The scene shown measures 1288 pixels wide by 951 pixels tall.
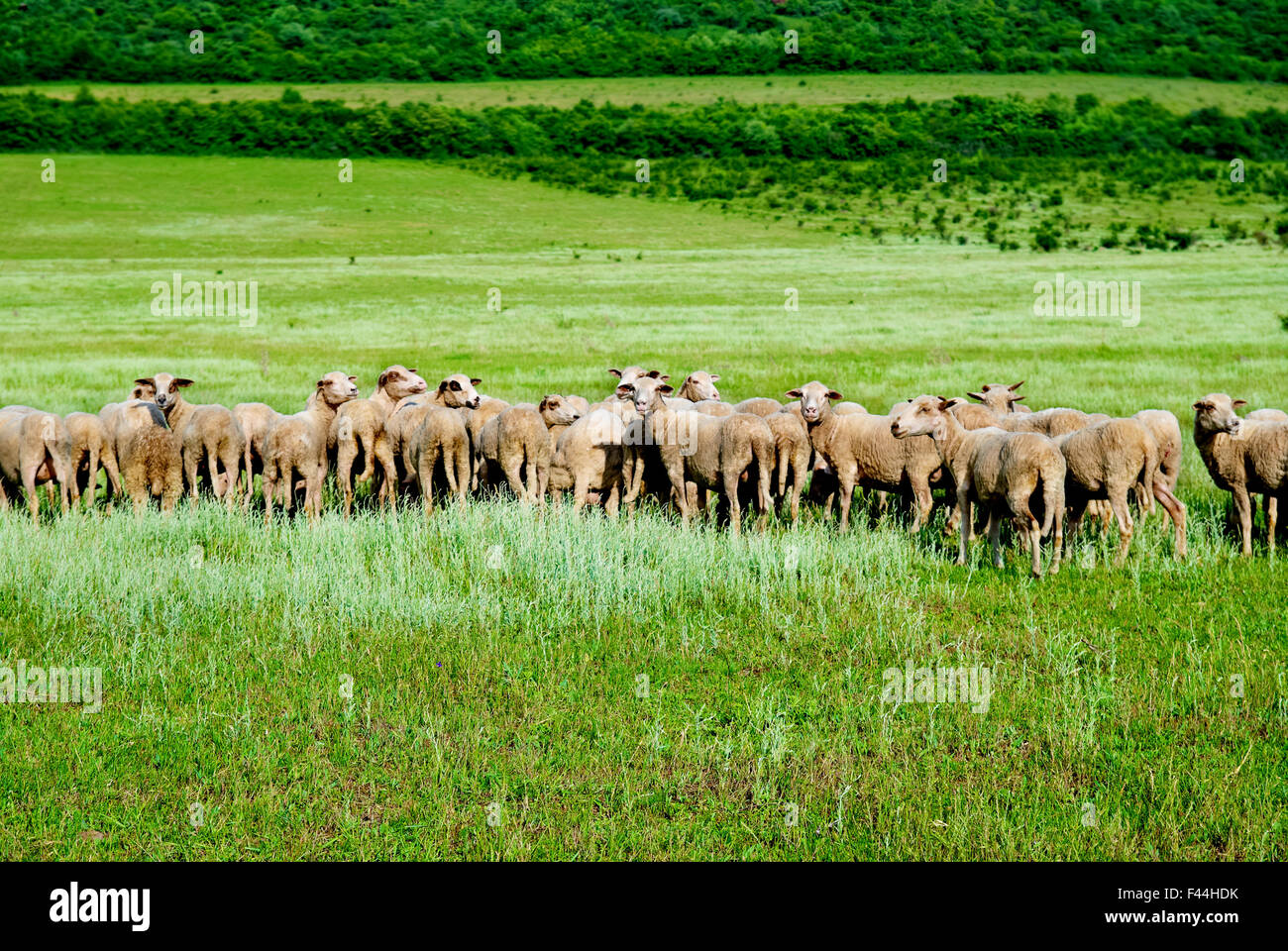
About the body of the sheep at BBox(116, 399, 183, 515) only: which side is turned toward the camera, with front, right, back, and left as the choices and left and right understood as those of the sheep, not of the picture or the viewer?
back

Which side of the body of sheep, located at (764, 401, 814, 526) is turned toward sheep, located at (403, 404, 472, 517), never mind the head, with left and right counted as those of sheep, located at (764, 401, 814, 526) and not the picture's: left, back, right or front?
left

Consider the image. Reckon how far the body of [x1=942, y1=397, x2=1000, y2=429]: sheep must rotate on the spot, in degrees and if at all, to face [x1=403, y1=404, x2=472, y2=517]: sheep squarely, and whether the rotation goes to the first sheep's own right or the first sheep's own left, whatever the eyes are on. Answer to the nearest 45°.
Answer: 0° — it already faces it

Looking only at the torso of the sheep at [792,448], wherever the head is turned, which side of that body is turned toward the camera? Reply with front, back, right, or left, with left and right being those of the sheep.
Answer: back

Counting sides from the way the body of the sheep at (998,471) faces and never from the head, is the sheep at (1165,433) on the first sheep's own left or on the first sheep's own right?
on the first sheep's own right

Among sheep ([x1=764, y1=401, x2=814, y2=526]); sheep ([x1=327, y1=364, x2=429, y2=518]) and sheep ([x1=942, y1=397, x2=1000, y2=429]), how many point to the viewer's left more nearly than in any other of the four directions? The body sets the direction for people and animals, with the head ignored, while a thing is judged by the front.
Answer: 1

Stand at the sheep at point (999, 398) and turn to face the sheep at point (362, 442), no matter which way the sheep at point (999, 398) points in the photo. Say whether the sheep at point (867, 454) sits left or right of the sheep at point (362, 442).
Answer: left

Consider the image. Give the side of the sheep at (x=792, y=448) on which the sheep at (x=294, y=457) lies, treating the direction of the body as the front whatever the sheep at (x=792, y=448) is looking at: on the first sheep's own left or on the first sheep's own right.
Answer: on the first sheep's own left

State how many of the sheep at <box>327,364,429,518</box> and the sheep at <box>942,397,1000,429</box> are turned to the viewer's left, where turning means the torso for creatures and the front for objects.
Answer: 1
